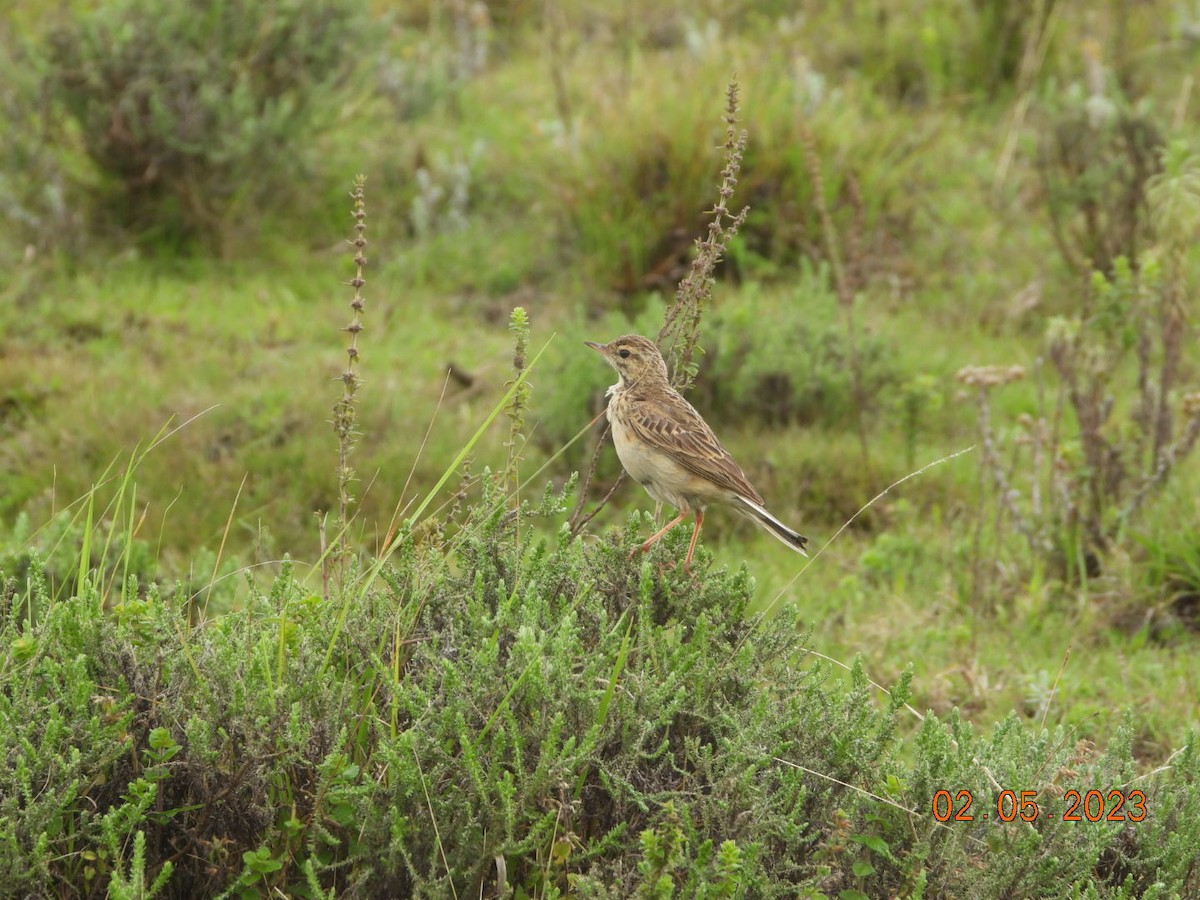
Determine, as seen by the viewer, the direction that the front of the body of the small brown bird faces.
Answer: to the viewer's left

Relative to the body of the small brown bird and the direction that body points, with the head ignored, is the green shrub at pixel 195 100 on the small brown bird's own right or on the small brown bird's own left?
on the small brown bird's own right

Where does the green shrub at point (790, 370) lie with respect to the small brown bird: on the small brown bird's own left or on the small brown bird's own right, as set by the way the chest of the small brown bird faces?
on the small brown bird's own right
